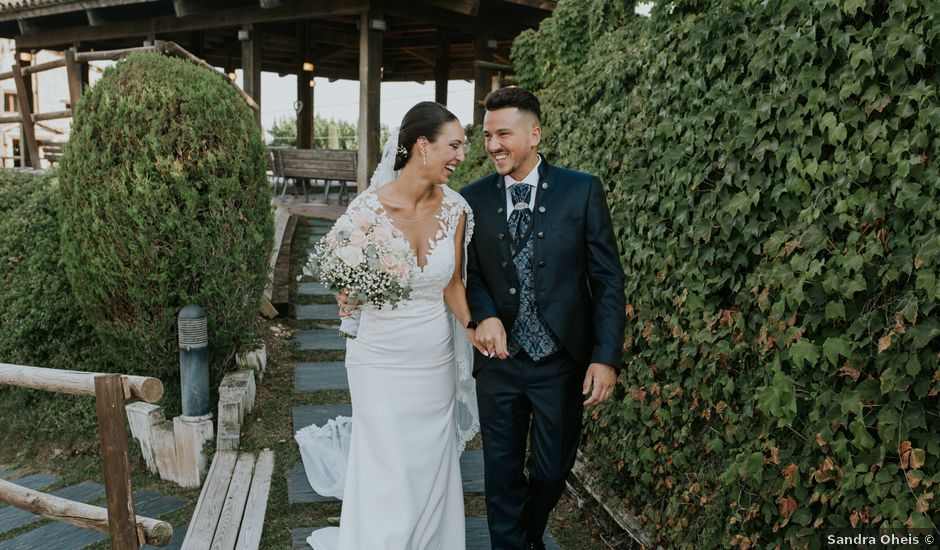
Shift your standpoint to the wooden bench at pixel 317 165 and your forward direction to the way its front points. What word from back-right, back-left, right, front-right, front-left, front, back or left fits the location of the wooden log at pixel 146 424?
back

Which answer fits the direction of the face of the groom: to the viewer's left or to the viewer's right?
to the viewer's left

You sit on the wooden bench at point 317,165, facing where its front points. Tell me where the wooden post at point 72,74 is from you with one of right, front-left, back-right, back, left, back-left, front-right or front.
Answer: back-left

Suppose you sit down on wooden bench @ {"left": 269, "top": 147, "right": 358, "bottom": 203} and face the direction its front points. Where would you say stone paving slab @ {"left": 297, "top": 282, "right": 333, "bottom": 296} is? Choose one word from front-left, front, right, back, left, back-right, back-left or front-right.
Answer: back

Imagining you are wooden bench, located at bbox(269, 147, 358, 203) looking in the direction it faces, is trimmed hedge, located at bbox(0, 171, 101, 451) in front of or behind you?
behind

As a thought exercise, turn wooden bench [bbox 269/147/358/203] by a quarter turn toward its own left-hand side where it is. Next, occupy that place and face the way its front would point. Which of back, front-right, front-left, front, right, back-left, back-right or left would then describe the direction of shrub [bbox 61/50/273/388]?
left

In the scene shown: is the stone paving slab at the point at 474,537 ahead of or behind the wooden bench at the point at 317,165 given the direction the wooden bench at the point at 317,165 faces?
behind

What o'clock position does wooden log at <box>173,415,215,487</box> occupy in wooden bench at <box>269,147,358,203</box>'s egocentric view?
The wooden log is roughly at 6 o'clock from the wooden bench.

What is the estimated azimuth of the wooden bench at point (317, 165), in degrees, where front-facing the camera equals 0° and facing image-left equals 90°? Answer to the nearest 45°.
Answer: approximately 180°

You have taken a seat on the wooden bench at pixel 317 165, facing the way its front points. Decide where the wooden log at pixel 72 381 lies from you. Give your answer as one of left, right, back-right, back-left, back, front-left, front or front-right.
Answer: back
